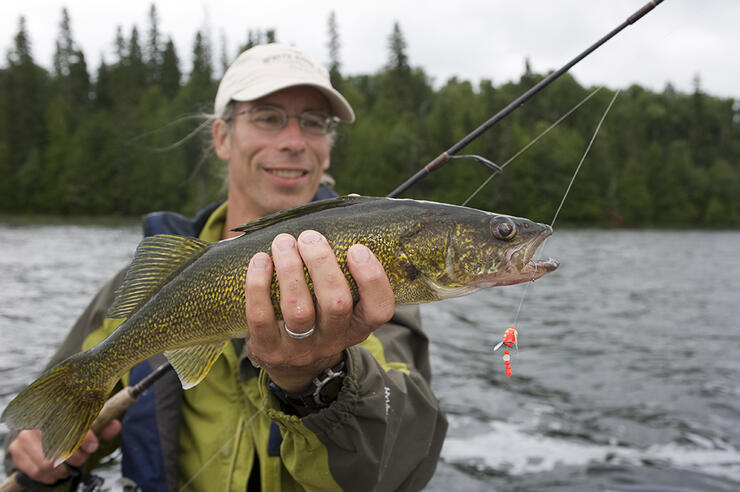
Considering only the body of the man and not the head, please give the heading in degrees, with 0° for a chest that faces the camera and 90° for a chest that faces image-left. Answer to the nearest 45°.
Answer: approximately 0°
